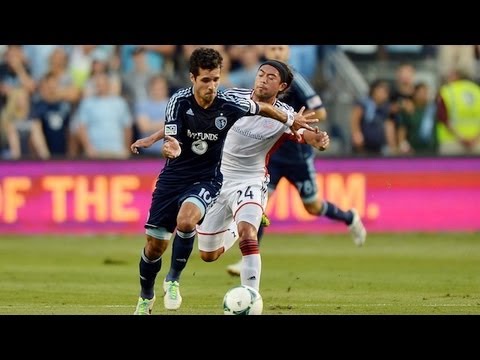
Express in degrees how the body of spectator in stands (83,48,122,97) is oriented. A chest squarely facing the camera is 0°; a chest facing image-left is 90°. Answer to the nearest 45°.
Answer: approximately 0°

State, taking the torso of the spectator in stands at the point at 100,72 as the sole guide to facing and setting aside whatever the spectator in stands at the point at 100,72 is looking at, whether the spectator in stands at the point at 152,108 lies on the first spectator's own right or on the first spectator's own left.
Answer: on the first spectator's own left

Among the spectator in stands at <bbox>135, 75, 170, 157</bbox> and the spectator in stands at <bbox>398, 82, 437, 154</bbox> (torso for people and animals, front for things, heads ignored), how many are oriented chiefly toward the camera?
2

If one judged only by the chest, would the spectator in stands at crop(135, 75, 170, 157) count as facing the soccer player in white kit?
yes

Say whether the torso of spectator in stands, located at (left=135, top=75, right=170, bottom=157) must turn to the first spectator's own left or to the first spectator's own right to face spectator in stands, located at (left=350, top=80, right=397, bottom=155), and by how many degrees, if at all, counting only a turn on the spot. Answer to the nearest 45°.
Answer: approximately 90° to the first spectator's own left

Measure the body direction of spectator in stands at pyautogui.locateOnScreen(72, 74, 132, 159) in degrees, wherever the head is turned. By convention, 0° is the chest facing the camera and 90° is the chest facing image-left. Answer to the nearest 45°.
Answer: approximately 0°

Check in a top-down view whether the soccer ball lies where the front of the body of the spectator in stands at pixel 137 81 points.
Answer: yes
